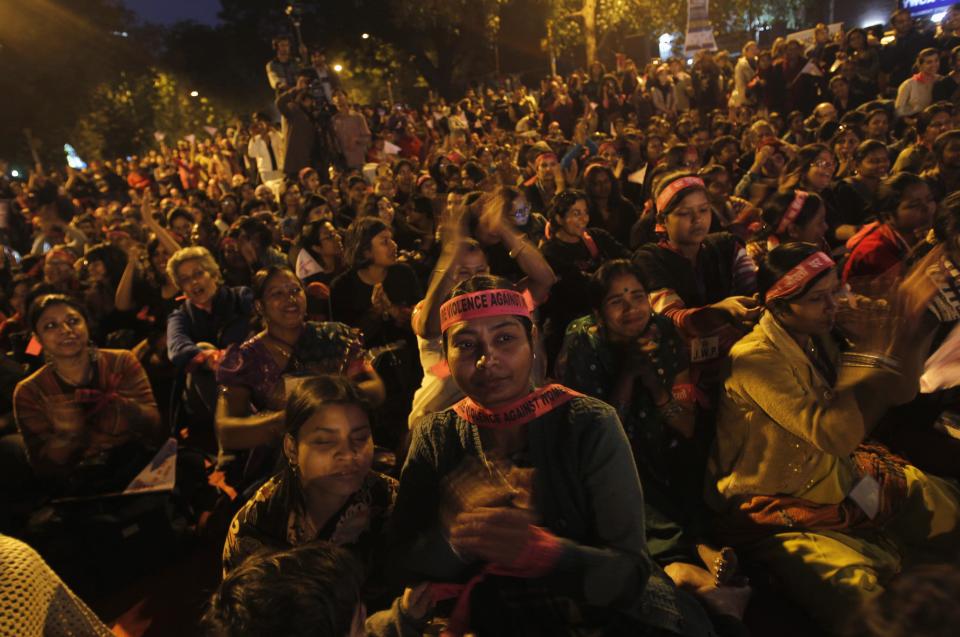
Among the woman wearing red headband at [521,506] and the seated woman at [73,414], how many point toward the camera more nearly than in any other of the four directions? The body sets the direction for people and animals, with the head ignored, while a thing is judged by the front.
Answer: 2

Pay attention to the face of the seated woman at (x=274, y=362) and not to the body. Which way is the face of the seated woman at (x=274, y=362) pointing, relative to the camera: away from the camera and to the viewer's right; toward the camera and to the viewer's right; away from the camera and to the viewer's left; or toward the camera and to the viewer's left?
toward the camera and to the viewer's right

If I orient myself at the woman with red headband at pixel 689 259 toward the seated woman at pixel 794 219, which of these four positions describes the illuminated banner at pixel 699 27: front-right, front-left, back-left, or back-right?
front-left

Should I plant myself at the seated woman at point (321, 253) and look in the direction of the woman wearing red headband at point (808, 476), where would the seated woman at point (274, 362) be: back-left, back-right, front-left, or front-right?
front-right

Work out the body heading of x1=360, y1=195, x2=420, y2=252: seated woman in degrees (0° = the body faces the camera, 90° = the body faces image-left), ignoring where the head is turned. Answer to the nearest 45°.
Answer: approximately 315°

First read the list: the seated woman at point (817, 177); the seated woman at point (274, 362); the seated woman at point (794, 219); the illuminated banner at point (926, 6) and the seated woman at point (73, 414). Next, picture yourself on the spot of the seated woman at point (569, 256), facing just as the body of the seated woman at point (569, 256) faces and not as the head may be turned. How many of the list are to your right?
2

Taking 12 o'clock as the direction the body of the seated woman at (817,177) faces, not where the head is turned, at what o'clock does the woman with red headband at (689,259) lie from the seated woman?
The woman with red headband is roughly at 2 o'clock from the seated woman.

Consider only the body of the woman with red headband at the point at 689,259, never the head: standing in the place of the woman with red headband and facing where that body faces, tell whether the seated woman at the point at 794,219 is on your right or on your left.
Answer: on your left

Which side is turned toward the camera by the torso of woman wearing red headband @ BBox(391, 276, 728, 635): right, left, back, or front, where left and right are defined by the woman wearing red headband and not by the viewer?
front

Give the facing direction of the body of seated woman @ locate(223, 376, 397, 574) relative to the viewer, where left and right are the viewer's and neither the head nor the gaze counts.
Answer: facing the viewer and to the right of the viewer

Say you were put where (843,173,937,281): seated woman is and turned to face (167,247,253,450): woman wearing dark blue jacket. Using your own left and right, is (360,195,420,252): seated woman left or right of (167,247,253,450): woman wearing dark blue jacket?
right

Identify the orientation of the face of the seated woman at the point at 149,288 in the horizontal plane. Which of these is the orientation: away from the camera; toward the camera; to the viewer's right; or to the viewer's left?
toward the camera
